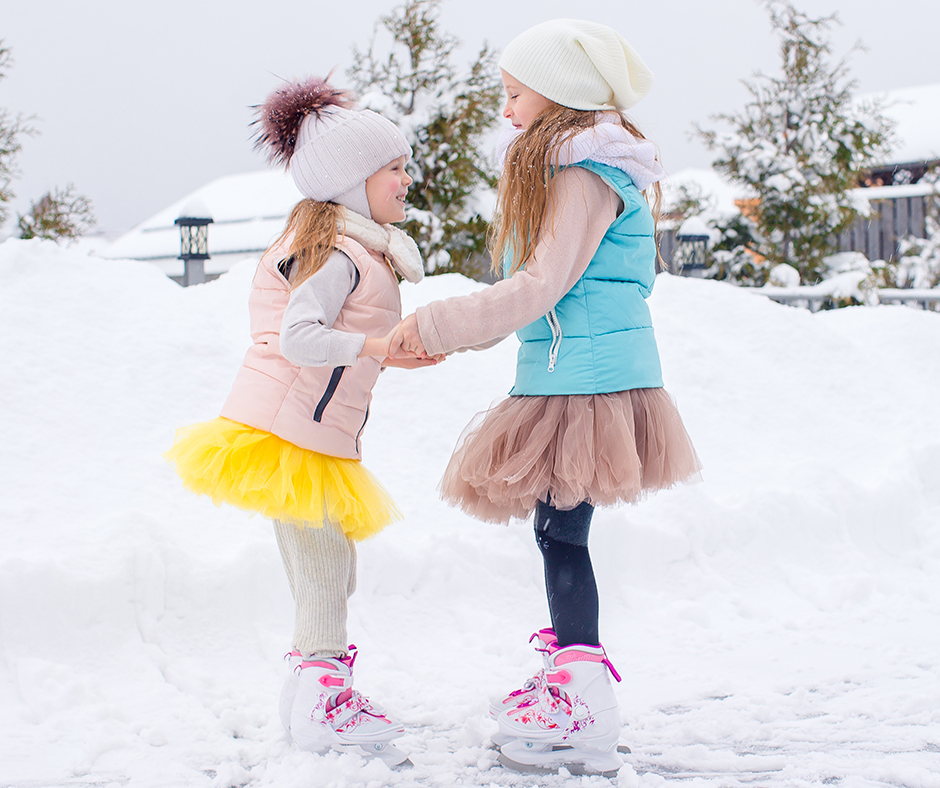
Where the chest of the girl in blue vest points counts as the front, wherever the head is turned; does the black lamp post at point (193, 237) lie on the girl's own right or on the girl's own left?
on the girl's own right

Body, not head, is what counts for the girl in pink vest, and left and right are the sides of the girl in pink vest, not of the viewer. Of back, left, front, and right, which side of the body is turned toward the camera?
right

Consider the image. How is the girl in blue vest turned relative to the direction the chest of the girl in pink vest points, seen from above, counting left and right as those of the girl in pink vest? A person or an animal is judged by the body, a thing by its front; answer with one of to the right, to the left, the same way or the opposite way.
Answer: the opposite way

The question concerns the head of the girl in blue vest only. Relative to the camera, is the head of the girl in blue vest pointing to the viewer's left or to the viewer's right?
to the viewer's left

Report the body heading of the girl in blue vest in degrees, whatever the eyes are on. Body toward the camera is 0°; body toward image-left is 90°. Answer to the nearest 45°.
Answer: approximately 90°

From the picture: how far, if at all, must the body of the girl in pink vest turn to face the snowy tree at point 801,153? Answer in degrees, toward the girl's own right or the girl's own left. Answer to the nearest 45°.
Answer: approximately 45° to the girl's own left

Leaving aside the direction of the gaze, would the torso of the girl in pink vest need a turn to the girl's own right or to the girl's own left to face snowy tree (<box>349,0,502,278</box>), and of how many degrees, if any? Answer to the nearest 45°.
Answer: approximately 90° to the girl's own left

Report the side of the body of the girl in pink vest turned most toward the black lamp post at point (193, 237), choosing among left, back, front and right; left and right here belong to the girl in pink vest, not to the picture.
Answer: left
